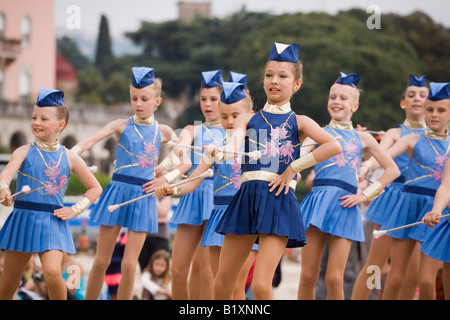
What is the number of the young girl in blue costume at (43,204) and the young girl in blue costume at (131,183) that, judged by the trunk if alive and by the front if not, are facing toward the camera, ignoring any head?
2

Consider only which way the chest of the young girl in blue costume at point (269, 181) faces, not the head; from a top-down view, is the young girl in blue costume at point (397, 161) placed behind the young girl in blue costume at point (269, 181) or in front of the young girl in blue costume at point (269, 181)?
behind

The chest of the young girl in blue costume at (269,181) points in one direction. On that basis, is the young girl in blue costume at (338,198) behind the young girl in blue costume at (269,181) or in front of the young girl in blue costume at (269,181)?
behind

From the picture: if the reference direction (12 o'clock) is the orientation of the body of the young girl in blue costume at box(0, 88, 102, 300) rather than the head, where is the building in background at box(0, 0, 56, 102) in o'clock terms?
The building in background is roughly at 6 o'clock from the young girl in blue costume.

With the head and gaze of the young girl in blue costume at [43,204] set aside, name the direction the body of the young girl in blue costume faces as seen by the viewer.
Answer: toward the camera

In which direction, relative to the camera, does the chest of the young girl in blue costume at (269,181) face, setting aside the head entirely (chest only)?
toward the camera

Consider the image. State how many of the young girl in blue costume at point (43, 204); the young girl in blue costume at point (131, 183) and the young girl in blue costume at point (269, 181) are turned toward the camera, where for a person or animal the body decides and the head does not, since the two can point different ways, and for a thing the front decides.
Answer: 3

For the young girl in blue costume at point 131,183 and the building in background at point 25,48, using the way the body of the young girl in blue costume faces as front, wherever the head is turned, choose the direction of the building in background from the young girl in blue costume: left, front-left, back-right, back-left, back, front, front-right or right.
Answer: back

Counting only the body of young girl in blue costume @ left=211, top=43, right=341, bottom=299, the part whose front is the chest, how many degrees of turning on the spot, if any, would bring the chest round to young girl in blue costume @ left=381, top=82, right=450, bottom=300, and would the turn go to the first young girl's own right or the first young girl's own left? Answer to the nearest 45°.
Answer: approximately 135° to the first young girl's own left

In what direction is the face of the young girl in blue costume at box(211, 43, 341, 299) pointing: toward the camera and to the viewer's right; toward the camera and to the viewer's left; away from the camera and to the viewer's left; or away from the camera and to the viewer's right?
toward the camera and to the viewer's left

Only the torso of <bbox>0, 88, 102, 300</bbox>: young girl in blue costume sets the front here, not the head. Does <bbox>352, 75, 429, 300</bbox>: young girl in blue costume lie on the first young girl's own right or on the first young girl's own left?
on the first young girl's own left

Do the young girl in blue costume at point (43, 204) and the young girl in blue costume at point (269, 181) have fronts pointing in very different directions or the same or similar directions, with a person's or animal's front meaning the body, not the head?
same or similar directions

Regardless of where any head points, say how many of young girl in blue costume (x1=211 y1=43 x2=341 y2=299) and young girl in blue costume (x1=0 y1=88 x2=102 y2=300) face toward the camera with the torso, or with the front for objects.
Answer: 2

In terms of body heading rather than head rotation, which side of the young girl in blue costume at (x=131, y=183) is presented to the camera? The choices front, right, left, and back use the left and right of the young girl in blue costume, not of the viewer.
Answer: front

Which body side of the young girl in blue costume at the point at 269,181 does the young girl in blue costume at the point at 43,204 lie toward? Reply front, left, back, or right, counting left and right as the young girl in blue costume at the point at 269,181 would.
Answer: right
